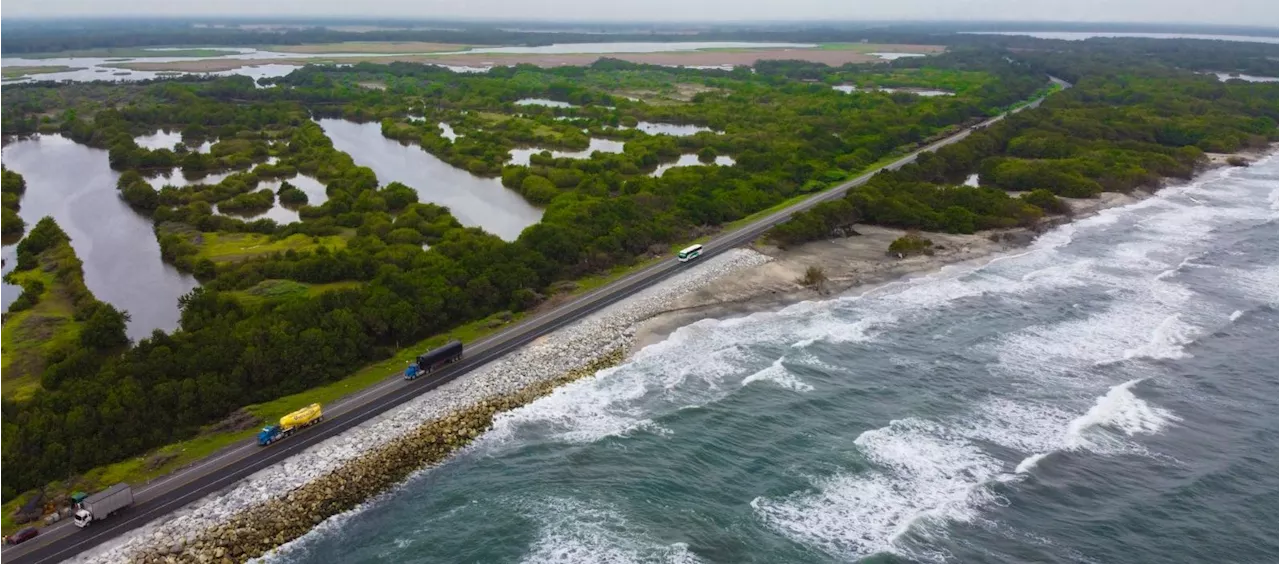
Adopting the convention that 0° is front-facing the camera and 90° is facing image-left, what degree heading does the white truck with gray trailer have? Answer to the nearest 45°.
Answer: approximately 45°

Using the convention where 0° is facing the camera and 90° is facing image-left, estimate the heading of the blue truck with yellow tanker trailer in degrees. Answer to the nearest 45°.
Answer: approximately 45°

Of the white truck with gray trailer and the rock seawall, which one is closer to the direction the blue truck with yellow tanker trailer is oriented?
the white truck with gray trailer

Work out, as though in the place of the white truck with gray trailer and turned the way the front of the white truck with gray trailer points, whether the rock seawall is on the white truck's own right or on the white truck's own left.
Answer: on the white truck's own left
